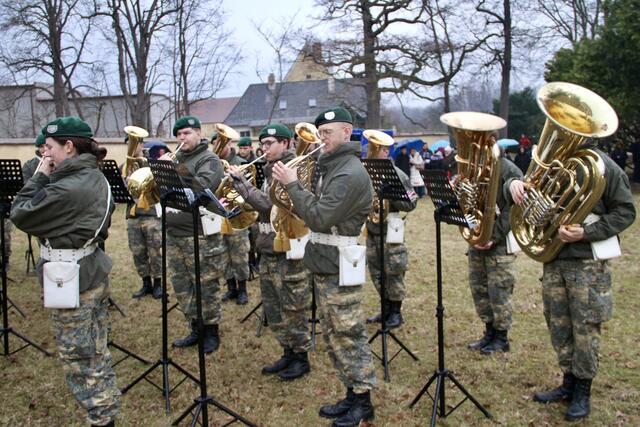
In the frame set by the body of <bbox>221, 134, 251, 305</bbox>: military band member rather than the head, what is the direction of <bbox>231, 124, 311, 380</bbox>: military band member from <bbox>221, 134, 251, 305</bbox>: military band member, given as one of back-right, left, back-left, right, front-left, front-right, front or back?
front-left

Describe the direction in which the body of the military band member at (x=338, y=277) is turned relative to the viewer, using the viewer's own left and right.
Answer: facing to the left of the viewer

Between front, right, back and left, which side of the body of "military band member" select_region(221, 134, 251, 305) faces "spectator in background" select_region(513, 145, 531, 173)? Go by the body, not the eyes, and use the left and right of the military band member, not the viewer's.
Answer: back

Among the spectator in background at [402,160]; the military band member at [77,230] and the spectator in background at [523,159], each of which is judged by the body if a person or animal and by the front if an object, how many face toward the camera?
2

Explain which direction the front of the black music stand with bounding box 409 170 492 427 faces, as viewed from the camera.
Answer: facing away from the viewer and to the right of the viewer

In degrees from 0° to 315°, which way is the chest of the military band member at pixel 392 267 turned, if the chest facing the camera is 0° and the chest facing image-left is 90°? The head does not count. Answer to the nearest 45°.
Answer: approximately 45°

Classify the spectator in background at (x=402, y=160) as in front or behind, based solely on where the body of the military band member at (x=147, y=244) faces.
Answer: behind

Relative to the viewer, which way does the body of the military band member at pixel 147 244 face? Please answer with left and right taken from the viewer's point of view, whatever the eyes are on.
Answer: facing the viewer and to the left of the viewer

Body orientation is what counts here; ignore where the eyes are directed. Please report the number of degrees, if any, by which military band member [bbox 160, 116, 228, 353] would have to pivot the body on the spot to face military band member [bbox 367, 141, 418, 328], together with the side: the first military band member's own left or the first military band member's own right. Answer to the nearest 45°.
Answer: approximately 135° to the first military band member's own left

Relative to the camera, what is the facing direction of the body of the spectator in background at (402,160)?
toward the camera

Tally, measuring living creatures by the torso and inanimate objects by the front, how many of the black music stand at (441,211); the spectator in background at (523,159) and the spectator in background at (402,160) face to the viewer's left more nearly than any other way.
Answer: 0

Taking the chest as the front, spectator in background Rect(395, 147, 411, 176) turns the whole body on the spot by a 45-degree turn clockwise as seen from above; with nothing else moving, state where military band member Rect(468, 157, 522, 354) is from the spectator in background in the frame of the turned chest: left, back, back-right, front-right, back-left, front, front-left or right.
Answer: front-left
